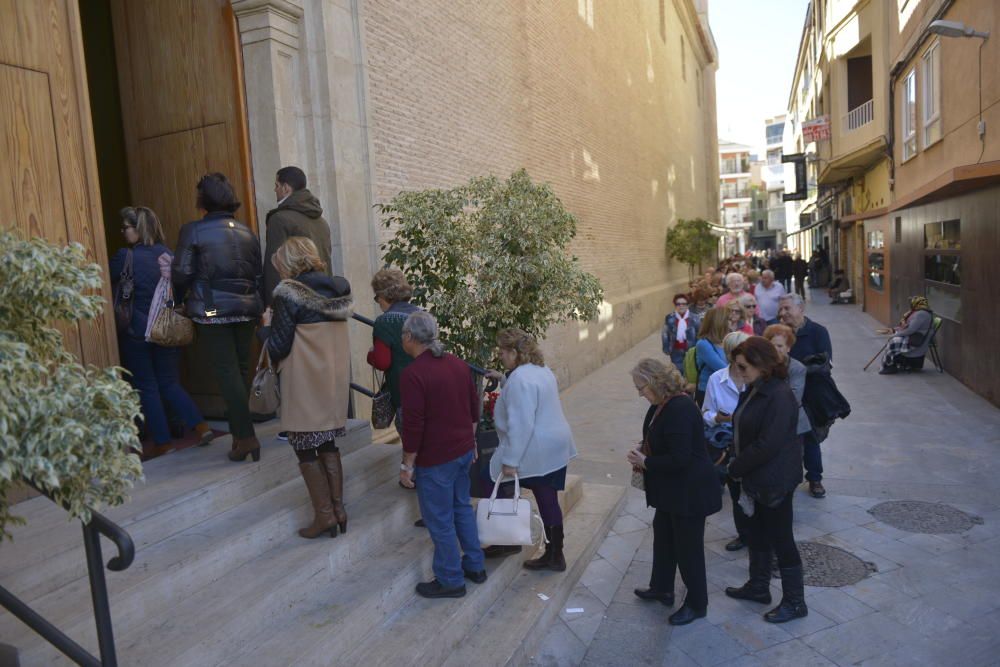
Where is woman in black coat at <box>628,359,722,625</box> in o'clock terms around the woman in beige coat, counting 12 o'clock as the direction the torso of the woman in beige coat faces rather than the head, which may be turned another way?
The woman in black coat is roughly at 5 o'clock from the woman in beige coat.

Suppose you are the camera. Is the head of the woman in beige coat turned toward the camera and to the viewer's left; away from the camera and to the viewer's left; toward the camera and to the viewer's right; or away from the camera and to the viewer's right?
away from the camera and to the viewer's left

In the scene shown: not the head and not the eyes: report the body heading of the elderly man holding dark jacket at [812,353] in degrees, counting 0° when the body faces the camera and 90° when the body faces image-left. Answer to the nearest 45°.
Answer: approximately 45°

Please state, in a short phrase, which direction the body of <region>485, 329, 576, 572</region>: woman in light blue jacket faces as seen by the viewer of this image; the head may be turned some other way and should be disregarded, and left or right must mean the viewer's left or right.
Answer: facing to the left of the viewer

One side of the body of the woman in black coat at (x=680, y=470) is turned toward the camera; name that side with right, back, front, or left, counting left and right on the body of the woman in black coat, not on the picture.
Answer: left

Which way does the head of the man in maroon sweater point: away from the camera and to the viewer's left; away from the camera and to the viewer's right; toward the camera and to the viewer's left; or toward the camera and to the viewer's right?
away from the camera and to the viewer's left

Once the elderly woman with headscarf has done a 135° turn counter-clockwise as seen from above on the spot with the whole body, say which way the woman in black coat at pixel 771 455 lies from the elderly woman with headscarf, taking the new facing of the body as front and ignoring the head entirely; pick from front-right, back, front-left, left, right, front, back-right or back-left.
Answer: front-right

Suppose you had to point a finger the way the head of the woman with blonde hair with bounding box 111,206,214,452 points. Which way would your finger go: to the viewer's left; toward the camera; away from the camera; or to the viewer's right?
to the viewer's left

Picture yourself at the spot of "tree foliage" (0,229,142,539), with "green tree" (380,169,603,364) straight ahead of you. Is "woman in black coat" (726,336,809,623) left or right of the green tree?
right

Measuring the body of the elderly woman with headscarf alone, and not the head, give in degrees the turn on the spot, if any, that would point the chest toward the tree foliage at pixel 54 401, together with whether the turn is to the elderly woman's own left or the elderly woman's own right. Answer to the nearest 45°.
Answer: approximately 90° to the elderly woman's own left

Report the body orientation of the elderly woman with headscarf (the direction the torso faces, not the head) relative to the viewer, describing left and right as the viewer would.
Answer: facing to the left of the viewer

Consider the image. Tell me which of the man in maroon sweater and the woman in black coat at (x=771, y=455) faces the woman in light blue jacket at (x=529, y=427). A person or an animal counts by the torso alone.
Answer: the woman in black coat

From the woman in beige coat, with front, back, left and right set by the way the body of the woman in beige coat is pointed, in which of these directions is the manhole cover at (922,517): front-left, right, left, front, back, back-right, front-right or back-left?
back-right

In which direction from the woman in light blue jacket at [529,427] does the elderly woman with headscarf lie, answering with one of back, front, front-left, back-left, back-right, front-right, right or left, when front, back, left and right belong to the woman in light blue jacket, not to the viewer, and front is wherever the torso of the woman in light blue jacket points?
back-right

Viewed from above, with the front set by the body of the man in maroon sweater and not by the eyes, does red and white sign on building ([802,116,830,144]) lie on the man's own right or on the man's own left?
on the man's own right

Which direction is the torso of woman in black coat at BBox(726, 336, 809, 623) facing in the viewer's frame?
to the viewer's left

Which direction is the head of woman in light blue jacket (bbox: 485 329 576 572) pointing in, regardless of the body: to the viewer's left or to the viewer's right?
to the viewer's left

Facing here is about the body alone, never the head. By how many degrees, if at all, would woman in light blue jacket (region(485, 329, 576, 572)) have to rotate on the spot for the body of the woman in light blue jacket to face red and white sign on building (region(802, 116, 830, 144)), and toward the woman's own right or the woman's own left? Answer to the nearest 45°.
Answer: approximately 135° to the woman's own right

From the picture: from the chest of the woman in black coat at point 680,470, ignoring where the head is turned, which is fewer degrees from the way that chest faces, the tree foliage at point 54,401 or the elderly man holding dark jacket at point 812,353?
the tree foliage

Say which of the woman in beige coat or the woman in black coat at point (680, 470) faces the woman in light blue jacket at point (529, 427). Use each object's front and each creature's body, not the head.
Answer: the woman in black coat
